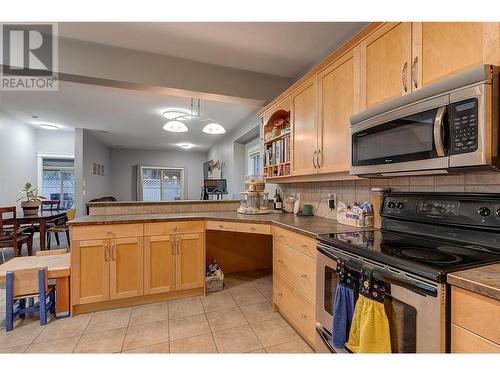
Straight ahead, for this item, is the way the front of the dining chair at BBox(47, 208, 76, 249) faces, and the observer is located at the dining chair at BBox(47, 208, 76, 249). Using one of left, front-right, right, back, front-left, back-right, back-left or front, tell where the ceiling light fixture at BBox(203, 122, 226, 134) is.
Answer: back-left

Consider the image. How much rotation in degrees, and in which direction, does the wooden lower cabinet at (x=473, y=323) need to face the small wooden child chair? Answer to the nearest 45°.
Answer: approximately 45° to its right

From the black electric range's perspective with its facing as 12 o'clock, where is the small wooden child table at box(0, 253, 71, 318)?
The small wooden child table is roughly at 1 o'clock from the black electric range.

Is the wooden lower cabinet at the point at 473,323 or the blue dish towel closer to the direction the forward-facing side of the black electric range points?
the blue dish towel

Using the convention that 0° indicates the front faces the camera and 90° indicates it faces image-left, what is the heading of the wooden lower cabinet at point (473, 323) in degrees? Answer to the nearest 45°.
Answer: approximately 45°

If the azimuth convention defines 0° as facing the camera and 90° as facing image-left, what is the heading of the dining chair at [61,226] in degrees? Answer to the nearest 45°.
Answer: approximately 90°

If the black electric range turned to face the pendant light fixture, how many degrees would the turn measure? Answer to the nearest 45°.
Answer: approximately 45° to its right

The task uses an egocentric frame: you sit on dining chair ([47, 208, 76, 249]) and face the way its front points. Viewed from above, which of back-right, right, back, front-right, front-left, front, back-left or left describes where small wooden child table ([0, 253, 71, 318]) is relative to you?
left

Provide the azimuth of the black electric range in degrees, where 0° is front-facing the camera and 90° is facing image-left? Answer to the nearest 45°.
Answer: approximately 45°
